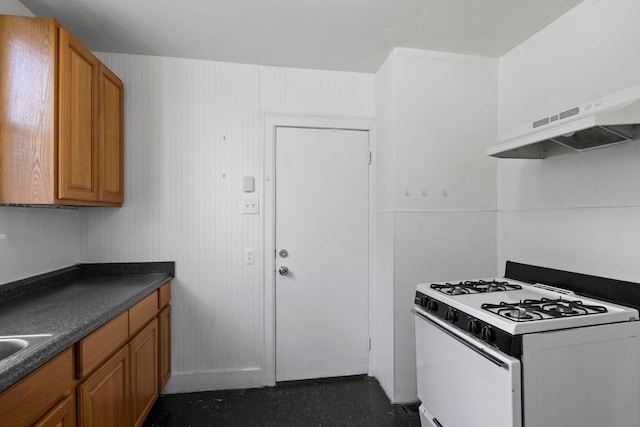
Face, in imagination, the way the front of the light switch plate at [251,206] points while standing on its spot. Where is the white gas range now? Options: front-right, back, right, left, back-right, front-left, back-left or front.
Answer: front-left

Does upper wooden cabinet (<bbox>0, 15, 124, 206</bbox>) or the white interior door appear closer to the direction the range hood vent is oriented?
the upper wooden cabinet

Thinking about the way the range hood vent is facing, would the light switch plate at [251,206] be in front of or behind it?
in front

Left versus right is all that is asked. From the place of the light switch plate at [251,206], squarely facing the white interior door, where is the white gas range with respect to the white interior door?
right

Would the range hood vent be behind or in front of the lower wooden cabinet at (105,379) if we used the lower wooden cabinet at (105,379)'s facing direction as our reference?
in front

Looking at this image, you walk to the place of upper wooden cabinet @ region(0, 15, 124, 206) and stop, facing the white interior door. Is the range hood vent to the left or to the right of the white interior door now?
right

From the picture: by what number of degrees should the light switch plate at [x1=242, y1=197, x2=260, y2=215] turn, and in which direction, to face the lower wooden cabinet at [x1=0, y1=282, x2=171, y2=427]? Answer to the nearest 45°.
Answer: approximately 45° to its right

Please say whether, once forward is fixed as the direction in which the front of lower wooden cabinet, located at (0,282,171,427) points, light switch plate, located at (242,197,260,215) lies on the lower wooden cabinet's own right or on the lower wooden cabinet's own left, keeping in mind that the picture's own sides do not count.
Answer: on the lower wooden cabinet's own left

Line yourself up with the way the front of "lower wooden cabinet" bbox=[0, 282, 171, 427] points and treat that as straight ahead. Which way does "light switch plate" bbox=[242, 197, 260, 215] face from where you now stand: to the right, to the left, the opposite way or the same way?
to the right

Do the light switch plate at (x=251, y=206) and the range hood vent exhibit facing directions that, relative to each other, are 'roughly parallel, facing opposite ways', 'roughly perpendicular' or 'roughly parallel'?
roughly perpendicular

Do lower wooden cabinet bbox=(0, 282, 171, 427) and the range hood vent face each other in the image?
yes

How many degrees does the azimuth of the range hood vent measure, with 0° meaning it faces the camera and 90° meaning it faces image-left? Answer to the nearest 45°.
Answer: approximately 45°

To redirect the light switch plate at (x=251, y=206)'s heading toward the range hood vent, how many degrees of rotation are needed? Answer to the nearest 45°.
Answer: approximately 45° to its left
